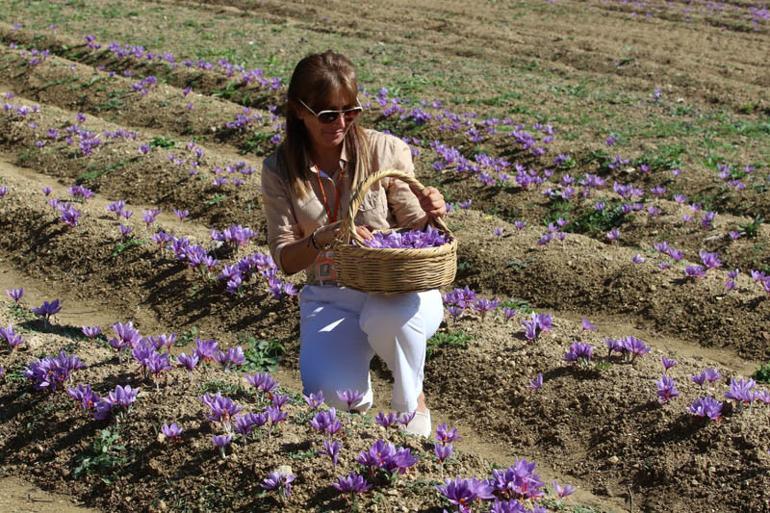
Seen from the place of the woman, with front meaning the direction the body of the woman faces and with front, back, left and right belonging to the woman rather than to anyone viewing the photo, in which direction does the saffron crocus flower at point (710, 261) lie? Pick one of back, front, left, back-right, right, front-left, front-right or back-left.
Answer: left

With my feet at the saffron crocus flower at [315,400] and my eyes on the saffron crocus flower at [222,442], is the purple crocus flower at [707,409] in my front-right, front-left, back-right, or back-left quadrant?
back-left

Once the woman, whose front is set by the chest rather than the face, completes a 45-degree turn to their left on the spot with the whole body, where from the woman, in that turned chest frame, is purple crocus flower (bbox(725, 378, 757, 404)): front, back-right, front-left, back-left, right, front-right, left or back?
front

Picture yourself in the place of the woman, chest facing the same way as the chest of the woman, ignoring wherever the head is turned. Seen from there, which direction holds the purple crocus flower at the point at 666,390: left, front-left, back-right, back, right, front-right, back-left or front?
front-left

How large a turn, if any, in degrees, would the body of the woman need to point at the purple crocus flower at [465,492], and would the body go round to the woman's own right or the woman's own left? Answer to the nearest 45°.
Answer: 0° — they already face it

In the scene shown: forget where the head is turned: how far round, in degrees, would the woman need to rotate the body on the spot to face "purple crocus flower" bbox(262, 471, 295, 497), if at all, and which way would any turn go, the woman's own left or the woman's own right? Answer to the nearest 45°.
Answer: approximately 45° to the woman's own right

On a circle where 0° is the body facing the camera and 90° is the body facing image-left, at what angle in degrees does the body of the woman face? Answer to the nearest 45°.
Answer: approximately 315°

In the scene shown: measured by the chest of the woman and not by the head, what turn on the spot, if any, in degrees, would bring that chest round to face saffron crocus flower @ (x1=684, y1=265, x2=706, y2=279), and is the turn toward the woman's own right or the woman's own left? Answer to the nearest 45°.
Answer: approximately 90° to the woman's own left

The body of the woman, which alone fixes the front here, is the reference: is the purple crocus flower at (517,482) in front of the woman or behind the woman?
in front

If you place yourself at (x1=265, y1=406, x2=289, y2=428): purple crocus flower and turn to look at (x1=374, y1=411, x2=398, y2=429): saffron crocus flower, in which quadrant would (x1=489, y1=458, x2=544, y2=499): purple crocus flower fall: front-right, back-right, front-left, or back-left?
front-right

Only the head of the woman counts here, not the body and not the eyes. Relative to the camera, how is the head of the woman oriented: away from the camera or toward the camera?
toward the camera

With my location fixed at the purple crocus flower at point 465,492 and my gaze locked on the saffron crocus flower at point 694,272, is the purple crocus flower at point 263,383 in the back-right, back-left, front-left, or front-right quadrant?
front-left
